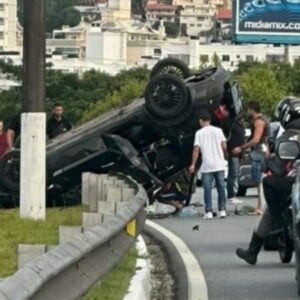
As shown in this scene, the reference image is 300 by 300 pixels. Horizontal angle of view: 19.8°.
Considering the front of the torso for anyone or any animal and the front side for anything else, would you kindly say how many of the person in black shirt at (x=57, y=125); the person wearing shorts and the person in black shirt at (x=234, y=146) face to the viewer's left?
1

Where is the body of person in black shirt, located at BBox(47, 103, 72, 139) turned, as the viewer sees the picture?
toward the camera

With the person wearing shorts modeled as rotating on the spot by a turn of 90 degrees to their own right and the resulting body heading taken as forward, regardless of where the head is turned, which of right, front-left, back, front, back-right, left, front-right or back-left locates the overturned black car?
back-left

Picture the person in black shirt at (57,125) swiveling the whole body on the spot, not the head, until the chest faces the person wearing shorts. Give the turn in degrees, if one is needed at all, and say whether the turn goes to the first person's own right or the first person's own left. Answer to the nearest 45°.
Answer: approximately 45° to the first person's own left

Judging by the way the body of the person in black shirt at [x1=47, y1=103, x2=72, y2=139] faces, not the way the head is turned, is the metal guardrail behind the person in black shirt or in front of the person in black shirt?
in front

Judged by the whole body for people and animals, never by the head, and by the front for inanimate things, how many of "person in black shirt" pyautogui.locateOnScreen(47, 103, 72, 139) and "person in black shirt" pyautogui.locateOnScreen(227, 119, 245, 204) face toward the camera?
1

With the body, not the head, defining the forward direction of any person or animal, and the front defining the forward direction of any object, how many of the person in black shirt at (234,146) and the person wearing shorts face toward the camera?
0

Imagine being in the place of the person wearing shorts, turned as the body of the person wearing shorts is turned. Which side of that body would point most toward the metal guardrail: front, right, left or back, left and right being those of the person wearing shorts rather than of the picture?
left
